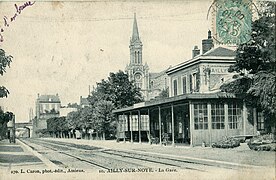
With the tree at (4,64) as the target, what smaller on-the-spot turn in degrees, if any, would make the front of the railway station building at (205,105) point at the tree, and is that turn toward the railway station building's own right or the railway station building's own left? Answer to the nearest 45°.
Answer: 0° — it already faces it

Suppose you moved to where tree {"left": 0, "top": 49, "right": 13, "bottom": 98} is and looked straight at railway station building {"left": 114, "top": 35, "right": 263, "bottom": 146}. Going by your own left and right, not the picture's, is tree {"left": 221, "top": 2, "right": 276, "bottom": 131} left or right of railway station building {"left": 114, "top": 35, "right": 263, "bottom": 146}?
right

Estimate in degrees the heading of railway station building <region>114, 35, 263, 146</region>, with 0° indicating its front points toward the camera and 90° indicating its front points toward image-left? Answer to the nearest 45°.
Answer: approximately 45°

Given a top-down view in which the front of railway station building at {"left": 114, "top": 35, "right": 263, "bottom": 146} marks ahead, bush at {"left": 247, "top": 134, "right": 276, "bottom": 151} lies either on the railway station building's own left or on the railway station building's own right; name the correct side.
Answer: on the railway station building's own left
